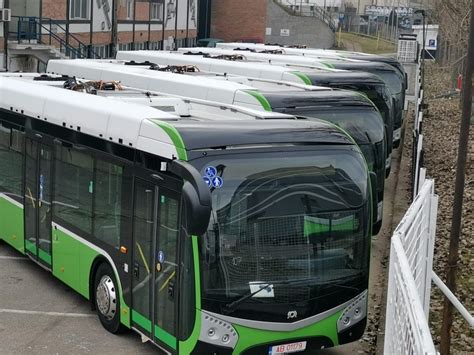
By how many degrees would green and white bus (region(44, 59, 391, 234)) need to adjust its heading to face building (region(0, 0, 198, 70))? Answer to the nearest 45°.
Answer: approximately 135° to its left

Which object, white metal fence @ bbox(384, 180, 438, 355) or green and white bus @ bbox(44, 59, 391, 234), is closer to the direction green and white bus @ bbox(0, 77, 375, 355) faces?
the white metal fence

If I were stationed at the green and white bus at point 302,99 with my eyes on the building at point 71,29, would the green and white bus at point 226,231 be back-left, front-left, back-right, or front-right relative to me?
back-left

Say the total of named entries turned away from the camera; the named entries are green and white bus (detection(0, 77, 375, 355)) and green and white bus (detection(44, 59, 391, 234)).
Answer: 0

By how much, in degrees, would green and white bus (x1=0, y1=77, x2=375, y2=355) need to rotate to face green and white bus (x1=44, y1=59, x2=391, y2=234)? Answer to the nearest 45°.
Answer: approximately 135° to its left

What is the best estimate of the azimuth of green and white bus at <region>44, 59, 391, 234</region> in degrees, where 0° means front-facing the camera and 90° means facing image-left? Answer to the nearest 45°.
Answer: approximately 315°

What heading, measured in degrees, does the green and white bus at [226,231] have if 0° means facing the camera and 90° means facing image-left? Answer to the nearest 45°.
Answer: approximately 315°

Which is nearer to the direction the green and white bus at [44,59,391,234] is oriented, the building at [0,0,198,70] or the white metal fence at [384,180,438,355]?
the white metal fence

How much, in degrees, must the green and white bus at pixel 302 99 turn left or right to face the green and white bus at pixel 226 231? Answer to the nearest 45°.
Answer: approximately 45° to its right

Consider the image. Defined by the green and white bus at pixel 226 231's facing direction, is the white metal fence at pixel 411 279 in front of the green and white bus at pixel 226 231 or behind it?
in front
